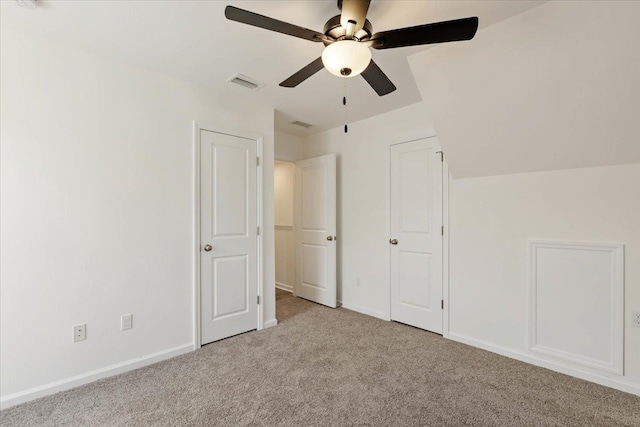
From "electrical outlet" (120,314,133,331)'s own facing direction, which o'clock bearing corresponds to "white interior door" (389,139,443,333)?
The white interior door is roughly at 11 o'clock from the electrical outlet.

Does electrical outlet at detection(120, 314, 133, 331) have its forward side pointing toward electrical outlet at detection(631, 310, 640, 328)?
yes

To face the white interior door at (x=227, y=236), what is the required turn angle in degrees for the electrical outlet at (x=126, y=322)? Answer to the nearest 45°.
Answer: approximately 45° to its left

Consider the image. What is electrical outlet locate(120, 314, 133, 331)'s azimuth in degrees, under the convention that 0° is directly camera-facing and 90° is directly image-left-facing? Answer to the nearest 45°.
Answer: approximately 315°
